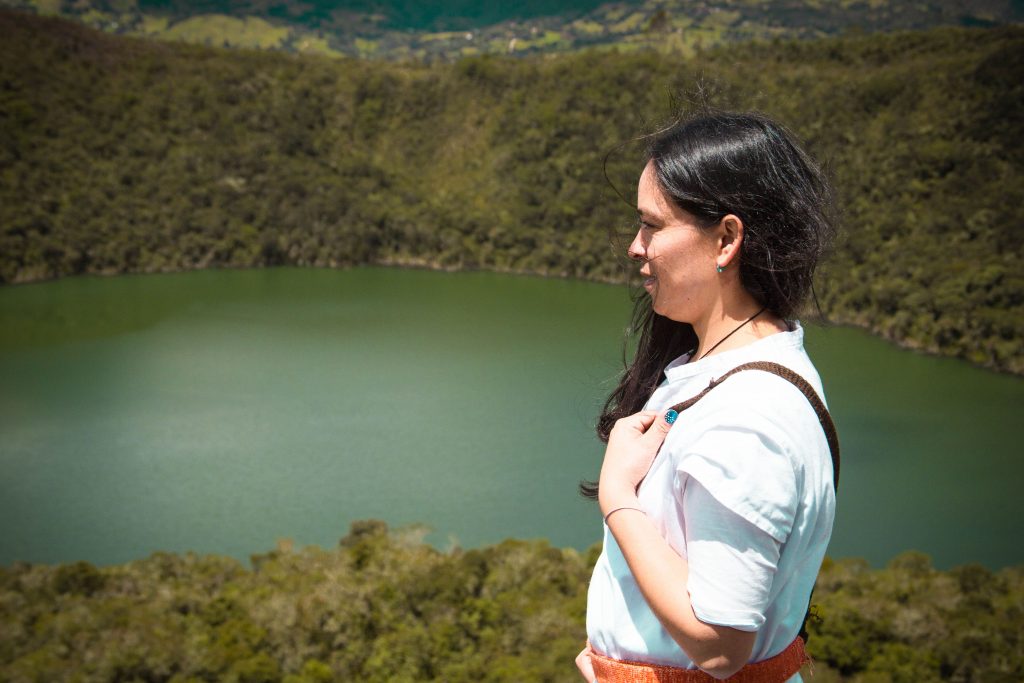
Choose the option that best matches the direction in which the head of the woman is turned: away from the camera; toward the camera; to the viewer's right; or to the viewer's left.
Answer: to the viewer's left

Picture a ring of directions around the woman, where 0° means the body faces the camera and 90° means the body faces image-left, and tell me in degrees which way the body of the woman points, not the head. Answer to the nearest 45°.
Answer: approximately 90°
